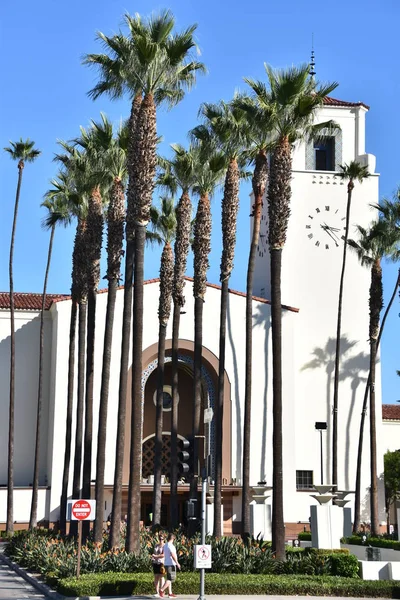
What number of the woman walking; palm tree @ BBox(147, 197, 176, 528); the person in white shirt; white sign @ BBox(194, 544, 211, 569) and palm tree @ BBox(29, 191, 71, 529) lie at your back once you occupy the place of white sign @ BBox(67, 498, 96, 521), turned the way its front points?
2

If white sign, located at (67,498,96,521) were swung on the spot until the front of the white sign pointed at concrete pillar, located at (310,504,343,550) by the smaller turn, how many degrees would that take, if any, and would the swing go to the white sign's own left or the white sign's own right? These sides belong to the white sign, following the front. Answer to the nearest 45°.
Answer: approximately 135° to the white sign's own left

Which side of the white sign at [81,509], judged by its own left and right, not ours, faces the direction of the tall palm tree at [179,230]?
back

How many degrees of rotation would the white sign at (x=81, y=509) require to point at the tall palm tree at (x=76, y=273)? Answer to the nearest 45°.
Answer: approximately 180°

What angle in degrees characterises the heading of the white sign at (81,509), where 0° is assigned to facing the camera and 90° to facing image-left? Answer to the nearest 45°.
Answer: approximately 0°

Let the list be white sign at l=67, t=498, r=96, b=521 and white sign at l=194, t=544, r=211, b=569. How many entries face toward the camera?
2

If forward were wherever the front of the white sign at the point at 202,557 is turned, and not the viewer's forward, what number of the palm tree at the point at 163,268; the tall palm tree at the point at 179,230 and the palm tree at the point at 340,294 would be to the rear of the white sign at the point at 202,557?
3

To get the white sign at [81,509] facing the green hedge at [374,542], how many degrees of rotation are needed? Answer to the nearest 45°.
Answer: approximately 135° to its left

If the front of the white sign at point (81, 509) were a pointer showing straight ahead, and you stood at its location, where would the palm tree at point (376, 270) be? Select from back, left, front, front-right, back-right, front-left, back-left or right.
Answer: back-left

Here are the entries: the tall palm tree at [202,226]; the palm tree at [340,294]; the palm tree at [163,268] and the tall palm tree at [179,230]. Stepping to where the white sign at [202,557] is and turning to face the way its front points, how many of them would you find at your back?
4

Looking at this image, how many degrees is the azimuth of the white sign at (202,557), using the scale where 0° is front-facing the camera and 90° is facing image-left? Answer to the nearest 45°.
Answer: approximately 0°
